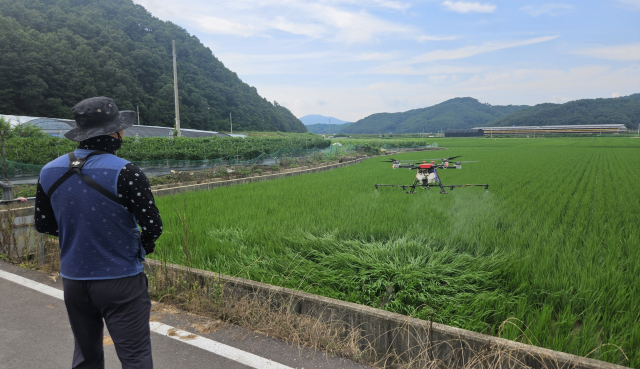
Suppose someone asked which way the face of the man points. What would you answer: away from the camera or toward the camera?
away from the camera

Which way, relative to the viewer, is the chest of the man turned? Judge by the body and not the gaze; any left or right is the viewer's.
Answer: facing away from the viewer and to the right of the viewer
